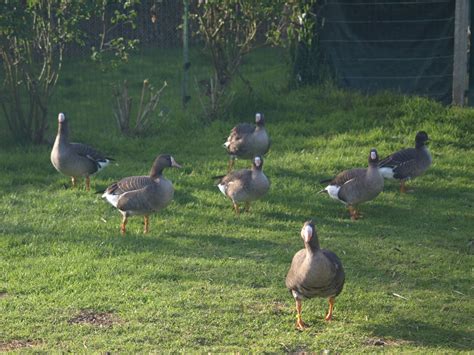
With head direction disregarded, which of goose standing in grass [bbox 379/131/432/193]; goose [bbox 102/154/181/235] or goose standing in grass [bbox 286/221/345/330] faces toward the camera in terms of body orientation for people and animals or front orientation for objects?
goose standing in grass [bbox 286/221/345/330]

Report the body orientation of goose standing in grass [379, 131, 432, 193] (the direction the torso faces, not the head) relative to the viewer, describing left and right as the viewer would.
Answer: facing to the right of the viewer

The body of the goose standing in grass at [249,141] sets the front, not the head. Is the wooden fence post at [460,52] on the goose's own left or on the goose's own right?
on the goose's own left

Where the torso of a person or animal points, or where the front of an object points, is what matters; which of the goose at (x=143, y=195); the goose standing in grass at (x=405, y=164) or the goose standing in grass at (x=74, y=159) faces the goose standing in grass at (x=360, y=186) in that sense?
the goose

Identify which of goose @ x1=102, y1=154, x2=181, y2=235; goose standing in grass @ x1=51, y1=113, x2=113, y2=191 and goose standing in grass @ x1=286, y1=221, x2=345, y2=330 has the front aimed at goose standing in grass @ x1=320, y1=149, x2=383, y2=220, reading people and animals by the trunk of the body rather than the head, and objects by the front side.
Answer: the goose

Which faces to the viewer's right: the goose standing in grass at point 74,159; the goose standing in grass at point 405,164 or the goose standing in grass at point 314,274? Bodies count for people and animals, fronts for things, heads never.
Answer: the goose standing in grass at point 405,164

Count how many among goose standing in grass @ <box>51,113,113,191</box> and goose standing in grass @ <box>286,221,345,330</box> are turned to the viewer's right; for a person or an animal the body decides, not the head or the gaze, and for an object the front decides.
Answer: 0

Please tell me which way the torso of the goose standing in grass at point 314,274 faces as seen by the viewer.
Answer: toward the camera

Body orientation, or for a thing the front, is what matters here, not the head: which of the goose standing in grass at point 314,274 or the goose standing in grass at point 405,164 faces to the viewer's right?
the goose standing in grass at point 405,164

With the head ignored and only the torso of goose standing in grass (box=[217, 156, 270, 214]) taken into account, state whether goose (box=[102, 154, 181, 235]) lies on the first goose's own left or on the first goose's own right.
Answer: on the first goose's own right

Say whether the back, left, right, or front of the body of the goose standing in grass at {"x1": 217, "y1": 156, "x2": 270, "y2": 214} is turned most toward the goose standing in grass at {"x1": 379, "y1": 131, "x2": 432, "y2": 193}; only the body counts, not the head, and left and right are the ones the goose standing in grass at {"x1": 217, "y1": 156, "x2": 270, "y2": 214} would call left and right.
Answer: left

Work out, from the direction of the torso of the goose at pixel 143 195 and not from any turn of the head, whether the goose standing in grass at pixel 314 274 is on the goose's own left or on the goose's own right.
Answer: on the goose's own right
